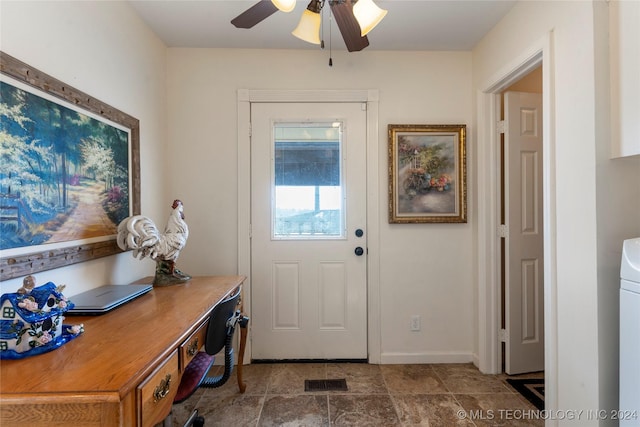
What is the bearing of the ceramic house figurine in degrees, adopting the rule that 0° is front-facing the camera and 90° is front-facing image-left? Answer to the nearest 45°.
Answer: approximately 315°

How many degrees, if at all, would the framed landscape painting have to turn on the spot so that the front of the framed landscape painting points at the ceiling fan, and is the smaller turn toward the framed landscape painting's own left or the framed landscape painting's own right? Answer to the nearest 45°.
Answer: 0° — it already faces it

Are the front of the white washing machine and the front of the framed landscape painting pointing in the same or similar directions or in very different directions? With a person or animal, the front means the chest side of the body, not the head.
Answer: very different directions

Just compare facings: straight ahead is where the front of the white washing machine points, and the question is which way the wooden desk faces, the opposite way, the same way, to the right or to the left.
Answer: the opposite way

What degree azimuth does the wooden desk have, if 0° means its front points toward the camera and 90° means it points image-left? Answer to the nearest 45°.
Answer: approximately 315°

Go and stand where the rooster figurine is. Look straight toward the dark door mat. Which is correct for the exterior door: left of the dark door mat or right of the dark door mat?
left
